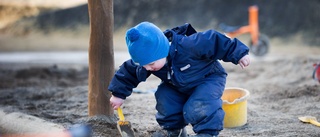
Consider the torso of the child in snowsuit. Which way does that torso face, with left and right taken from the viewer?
facing the viewer and to the left of the viewer

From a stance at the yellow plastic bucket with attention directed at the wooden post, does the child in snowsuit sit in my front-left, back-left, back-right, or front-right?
front-left

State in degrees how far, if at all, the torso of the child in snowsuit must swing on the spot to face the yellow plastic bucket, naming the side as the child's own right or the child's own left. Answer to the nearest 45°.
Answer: approximately 180°

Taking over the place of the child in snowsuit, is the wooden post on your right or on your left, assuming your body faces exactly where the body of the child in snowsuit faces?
on your right

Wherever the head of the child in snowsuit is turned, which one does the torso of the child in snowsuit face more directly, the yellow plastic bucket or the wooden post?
the wooden post
